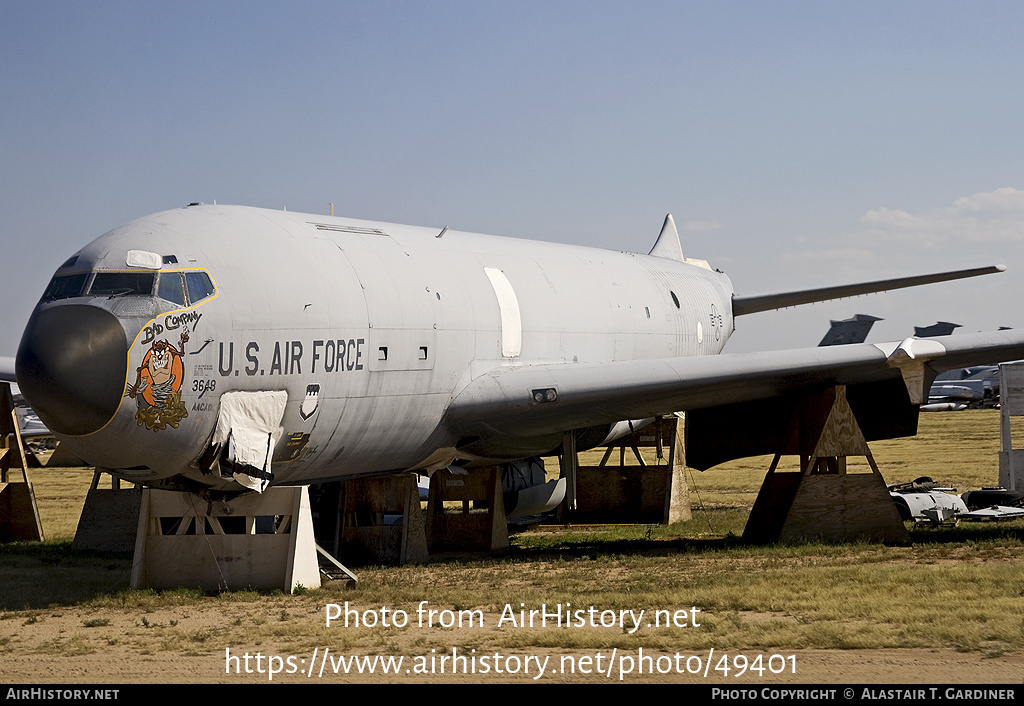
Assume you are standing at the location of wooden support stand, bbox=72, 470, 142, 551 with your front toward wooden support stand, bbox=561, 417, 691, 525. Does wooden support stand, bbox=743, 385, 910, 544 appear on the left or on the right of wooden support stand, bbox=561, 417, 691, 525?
right

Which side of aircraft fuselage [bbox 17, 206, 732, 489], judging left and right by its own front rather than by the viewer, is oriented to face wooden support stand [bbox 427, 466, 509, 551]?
back

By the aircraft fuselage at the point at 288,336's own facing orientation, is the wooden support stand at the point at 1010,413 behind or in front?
behind

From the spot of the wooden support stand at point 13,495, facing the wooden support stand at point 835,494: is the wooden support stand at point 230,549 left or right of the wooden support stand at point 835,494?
right

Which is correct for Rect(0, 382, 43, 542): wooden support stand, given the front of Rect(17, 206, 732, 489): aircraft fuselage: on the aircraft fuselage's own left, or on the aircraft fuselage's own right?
on the aircraft fuselage's own right

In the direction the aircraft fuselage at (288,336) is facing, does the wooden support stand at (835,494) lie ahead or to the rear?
to the rear

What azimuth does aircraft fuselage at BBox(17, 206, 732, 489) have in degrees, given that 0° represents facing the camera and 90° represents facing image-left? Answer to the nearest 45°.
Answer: approximately 45°
